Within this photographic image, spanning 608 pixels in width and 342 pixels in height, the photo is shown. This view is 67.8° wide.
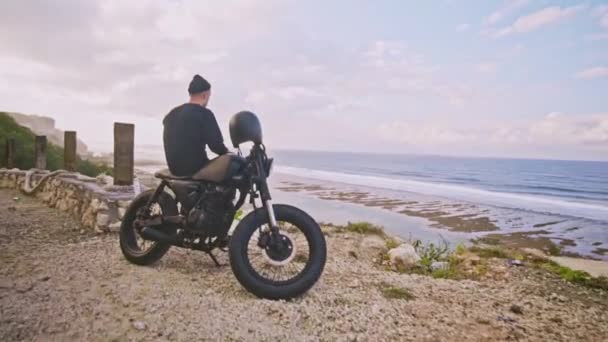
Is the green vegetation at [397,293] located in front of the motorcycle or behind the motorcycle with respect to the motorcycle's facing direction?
in front

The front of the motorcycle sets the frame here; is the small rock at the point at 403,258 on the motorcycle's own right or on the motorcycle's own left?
on the motorcycle's own left

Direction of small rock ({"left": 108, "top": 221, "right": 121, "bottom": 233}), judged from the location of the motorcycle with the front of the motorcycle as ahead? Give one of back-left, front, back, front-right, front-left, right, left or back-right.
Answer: back

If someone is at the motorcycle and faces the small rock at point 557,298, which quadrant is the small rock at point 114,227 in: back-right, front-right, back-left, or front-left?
back-left

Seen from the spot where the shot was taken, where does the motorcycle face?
facing the viewer and to the right of the viewer

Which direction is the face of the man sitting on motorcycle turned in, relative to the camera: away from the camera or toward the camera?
away from the camera

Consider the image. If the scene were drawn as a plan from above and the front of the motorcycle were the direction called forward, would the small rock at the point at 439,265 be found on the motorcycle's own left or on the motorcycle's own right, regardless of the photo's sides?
on the motorcycle's own left

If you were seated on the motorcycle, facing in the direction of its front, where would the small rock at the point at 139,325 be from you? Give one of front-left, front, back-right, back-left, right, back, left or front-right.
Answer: right

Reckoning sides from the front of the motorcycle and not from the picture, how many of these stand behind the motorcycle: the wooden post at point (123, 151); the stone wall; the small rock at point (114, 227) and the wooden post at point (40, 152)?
4

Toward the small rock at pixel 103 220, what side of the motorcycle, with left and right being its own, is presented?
back

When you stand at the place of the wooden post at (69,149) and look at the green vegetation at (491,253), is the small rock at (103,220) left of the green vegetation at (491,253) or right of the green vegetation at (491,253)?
right

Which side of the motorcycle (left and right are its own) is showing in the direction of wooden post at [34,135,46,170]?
back

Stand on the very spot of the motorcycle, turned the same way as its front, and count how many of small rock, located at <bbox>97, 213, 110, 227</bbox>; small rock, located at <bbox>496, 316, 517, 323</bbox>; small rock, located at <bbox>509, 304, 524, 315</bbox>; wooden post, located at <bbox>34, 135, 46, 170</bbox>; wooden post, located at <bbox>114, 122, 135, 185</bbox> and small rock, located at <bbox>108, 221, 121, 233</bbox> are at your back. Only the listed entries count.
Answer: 4

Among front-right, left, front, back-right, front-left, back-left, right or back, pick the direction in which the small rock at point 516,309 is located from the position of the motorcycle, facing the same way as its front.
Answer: front-left

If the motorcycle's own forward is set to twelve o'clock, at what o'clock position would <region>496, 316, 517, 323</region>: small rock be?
The small rock is roughly at 11 o'clock from the motorcycle.

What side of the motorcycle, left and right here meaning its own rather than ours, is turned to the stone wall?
back
